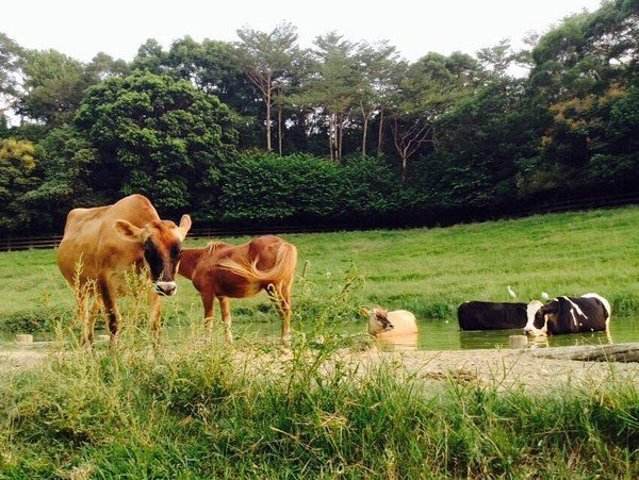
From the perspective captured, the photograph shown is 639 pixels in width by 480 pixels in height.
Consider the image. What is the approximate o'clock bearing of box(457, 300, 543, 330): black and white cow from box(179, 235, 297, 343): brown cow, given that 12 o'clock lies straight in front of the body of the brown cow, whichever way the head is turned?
The black and white cow is roughly at 5 o'clock from the brown cow.

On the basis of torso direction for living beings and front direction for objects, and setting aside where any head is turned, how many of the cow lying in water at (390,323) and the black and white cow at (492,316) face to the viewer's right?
1

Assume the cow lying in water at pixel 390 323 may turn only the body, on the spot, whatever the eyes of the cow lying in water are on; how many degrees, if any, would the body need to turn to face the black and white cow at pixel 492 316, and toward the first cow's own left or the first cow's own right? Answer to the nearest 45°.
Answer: approximately 180°

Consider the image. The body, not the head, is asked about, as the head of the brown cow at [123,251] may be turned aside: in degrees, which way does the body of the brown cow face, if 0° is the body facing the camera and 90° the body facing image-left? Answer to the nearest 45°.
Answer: approximately 315°

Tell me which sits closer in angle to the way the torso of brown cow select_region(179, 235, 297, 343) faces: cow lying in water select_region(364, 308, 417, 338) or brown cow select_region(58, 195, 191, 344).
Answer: the brown cow

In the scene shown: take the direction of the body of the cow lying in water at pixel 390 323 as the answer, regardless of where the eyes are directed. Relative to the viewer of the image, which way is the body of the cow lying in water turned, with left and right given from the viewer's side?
facing the viewer and to the left of the viewer

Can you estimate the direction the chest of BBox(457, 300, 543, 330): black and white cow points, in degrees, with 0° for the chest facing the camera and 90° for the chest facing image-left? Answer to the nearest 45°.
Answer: approximately 270°

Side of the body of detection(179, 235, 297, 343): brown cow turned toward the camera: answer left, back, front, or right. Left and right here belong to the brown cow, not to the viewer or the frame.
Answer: left

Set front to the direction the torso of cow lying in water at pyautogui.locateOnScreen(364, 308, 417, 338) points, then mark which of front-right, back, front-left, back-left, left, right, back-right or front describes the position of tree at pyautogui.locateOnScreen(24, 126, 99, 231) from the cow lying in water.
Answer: right

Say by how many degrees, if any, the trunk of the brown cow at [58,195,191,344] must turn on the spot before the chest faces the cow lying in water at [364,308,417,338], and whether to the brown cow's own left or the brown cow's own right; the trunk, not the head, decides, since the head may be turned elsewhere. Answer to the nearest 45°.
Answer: approximately 90° to the brown cow's own left

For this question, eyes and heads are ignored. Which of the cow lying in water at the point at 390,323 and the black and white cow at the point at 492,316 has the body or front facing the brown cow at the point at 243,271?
the cow lying in water

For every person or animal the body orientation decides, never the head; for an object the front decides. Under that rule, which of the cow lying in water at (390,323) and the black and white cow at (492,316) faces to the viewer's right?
the black and white cow

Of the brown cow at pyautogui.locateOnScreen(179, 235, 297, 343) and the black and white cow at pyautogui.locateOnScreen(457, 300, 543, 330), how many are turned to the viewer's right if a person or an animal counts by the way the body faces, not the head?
1

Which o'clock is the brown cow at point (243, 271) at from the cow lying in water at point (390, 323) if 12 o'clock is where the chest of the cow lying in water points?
The brown cow is roughly at 12 o'clock from the cow lying in water.

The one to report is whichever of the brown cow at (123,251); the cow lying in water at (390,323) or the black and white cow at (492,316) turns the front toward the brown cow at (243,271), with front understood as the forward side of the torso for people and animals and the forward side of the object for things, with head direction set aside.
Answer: the cow lying in water

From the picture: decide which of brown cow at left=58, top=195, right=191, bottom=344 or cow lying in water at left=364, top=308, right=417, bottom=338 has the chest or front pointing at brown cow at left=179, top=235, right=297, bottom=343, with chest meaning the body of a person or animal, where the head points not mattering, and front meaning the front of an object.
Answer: the cow lying in water
